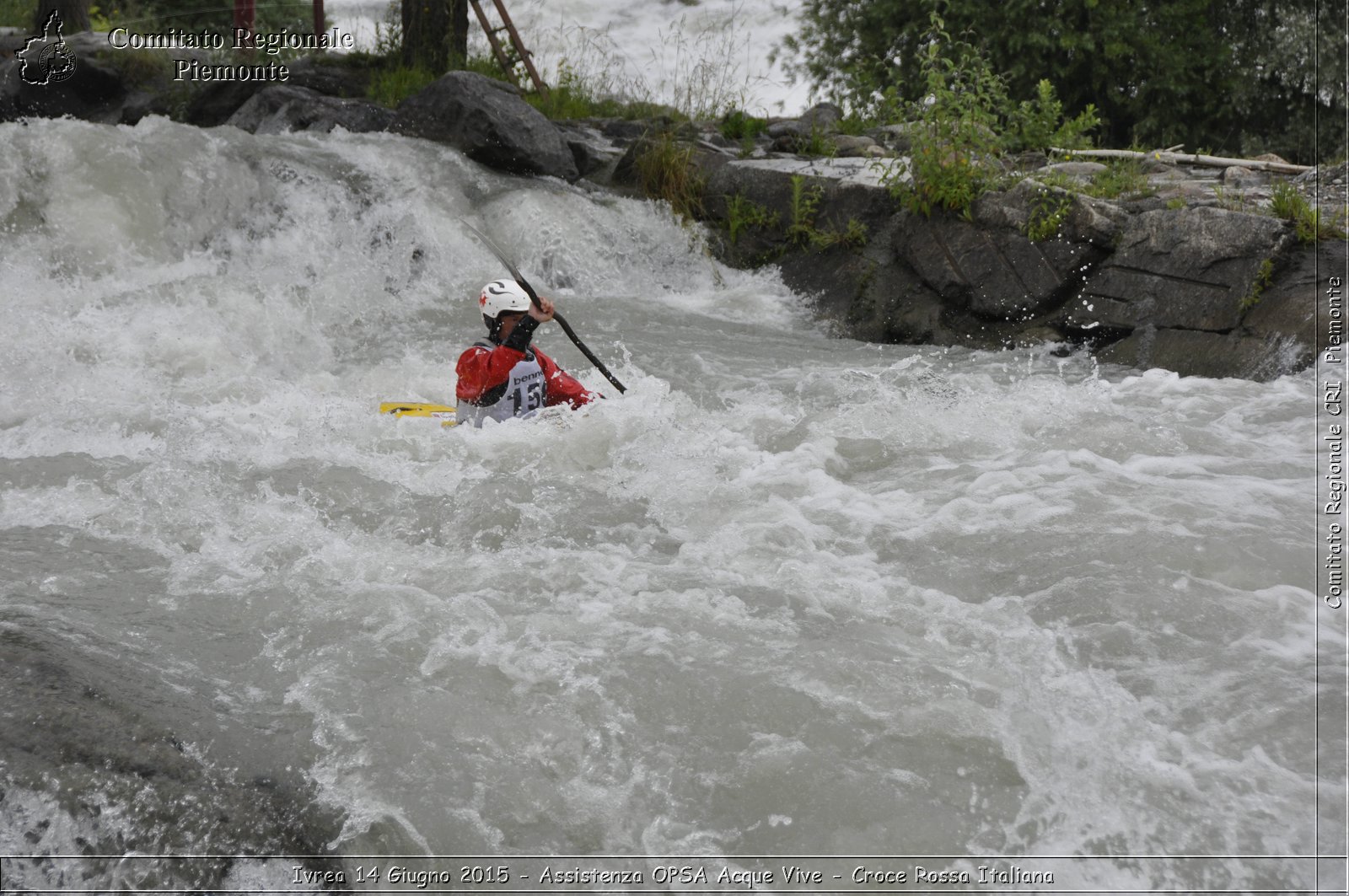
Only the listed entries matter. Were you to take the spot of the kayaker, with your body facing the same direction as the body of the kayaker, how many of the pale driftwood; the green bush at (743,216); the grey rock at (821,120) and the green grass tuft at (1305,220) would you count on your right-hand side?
0

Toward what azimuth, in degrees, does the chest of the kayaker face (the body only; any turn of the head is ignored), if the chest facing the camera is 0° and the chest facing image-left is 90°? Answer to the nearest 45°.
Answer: approximately 315°

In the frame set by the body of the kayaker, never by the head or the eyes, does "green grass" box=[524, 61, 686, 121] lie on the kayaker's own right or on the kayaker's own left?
on the kayaker's own left

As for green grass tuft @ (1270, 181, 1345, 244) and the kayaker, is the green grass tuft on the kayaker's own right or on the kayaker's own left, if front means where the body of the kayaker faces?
on the kayaker's own left

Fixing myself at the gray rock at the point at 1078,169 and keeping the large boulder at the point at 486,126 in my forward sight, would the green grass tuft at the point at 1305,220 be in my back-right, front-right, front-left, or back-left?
back-left

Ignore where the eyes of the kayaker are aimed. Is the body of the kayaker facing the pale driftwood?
no

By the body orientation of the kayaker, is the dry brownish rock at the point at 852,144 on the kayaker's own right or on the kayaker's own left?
on the kayaker's own left

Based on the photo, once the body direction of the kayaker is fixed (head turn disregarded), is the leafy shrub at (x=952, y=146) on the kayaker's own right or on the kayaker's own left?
on the kayaker's own left

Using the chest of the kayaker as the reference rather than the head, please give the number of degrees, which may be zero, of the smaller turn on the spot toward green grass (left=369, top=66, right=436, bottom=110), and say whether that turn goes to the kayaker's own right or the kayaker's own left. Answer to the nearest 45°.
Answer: approximately 135° to the kayaker's own left

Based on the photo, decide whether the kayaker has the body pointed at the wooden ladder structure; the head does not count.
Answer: no

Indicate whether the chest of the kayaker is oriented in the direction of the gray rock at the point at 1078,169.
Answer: no
